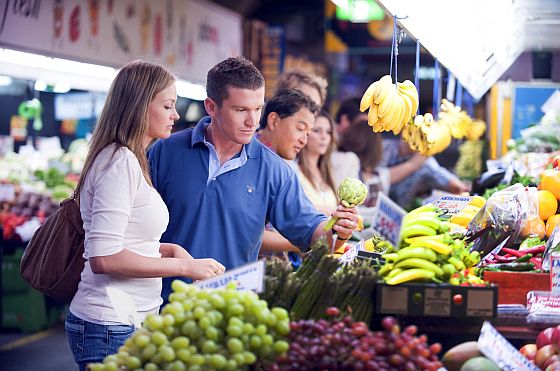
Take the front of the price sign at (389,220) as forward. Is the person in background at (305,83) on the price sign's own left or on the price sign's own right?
on the price sign's own right

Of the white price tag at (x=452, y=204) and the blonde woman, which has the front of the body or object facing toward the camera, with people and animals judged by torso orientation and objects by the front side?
the white price tag

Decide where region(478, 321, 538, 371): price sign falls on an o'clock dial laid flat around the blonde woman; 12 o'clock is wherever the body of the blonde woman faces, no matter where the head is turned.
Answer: The price sign is roughly at 1 o'clock from the blonde woman.

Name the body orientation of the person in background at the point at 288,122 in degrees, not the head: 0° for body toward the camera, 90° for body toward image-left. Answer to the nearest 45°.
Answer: approximately 315°

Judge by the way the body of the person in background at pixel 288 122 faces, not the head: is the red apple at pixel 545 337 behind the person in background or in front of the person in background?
in front

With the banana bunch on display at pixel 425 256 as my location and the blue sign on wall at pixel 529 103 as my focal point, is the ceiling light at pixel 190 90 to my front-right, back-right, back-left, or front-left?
front-left

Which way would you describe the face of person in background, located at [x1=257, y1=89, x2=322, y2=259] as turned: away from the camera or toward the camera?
toward the camera

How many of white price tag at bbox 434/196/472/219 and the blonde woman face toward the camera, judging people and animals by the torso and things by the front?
1

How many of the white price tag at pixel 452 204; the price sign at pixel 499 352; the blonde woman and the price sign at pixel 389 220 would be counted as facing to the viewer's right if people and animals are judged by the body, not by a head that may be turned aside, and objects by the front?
1

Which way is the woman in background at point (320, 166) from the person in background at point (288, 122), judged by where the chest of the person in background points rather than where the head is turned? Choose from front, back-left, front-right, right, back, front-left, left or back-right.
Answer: back-left

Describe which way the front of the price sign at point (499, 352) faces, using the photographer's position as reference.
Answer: facing the viewer and to the left of the viewer

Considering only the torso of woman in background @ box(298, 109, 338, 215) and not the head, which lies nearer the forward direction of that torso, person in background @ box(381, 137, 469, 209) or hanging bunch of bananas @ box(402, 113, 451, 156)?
the hanging bunch of bananas

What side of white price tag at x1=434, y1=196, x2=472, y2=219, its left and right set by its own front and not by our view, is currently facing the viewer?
front

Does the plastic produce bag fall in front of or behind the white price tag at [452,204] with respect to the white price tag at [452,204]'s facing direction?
in front

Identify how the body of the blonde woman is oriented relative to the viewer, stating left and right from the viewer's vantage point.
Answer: facing to the right of the viewer

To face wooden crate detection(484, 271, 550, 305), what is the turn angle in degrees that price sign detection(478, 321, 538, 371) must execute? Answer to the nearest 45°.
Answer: approximately 135° to its right
